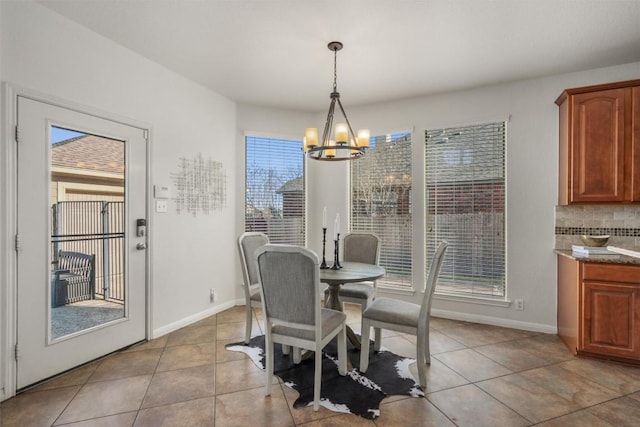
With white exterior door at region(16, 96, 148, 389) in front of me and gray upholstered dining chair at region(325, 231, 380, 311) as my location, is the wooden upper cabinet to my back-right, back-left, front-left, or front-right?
back-left

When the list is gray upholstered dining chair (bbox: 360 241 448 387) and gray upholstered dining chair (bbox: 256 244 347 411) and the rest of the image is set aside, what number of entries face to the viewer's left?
1

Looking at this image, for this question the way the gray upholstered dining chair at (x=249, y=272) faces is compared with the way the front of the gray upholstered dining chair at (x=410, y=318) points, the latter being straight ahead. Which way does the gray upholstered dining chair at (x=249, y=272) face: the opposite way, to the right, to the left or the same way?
the opposite way

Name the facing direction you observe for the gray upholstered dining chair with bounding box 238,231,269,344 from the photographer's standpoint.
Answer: facing the viewer and to the right of the viewer

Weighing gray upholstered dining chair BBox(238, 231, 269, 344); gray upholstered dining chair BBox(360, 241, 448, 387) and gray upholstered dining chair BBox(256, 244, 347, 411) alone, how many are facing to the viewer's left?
1

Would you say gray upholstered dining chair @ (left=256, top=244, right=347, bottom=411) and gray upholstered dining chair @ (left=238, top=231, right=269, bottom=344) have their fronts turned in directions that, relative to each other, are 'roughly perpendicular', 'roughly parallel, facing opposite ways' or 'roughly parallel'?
roughly perpendicular

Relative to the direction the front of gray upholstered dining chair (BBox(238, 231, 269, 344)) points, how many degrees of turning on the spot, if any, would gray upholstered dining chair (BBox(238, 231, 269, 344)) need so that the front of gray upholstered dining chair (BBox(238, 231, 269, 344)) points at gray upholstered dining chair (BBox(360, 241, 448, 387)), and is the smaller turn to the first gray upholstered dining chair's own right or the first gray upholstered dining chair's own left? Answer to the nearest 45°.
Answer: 0° — it already faces it

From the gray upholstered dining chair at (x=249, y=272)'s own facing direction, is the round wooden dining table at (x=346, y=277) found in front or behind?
in front

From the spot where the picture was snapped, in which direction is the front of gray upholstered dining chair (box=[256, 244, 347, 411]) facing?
facing away from the viewer and to the right of the viewer

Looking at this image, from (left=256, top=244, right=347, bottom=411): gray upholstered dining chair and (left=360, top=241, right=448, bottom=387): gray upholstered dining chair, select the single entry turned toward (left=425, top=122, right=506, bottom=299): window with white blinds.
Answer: (left=256, top=244, right=347, bottom=411): gray upholstered dining chair

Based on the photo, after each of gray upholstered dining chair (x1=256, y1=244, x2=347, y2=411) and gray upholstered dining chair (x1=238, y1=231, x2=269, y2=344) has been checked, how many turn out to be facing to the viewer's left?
0

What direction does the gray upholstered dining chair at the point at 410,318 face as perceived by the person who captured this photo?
facing to the left of the viewer

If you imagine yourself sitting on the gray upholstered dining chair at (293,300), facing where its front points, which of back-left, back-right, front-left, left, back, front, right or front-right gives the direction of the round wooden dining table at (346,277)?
front

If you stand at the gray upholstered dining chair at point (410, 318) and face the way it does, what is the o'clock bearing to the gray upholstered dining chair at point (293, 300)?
the gray upholstered dining chair at point (293, 300) is roughly at 11 o'clock from the gray upholstered dining chair at point (410, 318).

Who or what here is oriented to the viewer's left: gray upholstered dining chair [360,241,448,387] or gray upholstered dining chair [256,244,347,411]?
gray upholstered dining chair [360,241,448,387]

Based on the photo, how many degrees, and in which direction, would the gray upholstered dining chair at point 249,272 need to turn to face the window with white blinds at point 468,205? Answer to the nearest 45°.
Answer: approximately 45° to its left

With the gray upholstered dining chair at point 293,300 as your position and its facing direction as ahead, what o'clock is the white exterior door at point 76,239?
The white exterior door is roughly at 8 o'clock from the gray upholstered dining chair.

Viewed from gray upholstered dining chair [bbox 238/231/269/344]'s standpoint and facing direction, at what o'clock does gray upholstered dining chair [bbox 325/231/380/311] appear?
gray upholstered dining chair [bbox 325/231/380/311] is roughly at 10 o'clock from gray upholstered dining chair [bbox 238/231/269/344].
